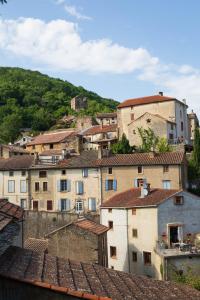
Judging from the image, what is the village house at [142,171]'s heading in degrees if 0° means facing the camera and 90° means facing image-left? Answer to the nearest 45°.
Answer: approximately 0°

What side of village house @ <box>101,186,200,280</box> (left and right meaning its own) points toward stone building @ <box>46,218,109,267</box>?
right

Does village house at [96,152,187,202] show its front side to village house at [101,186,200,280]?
yes

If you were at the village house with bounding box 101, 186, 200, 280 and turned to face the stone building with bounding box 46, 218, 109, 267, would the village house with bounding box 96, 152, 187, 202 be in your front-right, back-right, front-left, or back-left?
back-right

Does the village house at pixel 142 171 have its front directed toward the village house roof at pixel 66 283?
yes
